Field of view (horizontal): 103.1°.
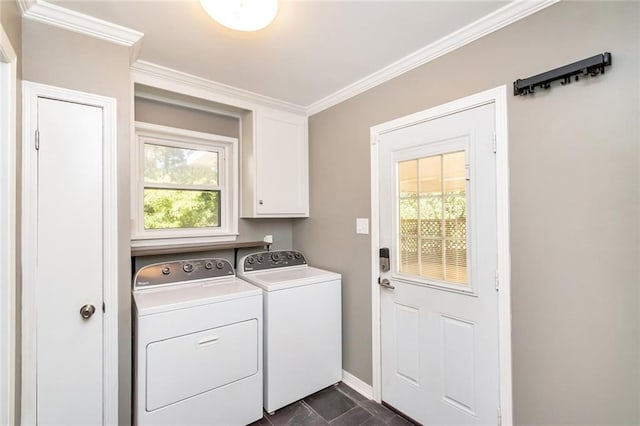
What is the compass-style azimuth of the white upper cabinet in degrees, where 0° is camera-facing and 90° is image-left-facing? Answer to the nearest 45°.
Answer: approximately 315°

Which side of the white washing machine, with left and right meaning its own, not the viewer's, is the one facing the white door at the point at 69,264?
right

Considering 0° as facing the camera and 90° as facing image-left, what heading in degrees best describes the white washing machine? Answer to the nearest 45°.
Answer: approximately 315°

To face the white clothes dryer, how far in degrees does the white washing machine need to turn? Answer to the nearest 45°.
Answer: approximately 90° to its right

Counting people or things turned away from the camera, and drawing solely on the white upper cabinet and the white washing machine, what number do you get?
0

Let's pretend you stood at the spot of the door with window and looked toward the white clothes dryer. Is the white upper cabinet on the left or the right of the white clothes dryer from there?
right

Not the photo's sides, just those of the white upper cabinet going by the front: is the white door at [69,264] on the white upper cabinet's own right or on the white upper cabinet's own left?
on the white upper cabinet's own right
